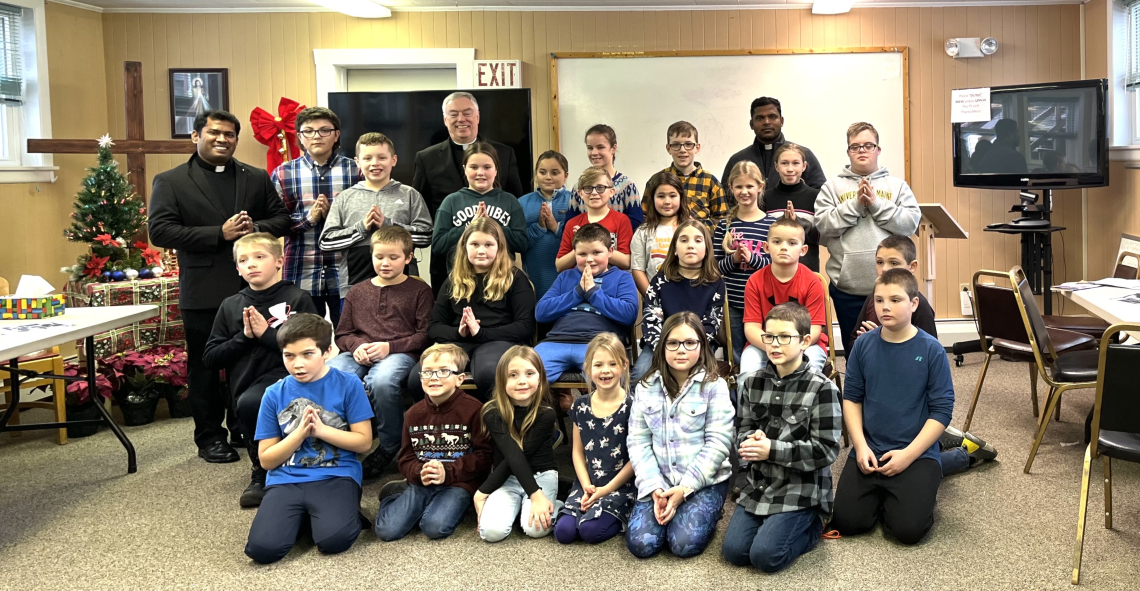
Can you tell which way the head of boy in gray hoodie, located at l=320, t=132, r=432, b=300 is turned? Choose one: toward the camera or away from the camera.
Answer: toward the camera

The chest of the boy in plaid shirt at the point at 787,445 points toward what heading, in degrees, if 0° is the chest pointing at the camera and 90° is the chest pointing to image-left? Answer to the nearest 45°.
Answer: approximately 45°

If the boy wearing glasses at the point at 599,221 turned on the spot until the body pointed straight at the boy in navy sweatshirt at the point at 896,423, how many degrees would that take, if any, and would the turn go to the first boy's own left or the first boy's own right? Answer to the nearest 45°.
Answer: approximately 45° to the first boy's own left

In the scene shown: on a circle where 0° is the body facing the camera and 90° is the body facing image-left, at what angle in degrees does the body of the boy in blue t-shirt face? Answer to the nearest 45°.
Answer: approximately 0°

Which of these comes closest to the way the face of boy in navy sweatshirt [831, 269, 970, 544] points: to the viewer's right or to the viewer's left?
to the viewer's left

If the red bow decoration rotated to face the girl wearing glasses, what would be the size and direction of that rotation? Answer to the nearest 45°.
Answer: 0° — it already faces them

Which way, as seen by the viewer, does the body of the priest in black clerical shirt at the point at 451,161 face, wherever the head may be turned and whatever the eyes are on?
toward the camera

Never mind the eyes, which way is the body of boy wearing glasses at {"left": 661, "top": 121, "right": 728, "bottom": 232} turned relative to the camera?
toward the camera

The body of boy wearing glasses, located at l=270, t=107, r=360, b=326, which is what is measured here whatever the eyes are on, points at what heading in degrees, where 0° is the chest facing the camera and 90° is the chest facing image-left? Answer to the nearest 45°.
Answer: approximately 0°

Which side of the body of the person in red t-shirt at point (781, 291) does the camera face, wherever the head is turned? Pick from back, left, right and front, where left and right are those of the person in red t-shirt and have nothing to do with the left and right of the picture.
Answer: front

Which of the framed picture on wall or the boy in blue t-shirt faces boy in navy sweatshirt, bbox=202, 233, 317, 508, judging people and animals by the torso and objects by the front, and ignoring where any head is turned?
the framed picture on wall

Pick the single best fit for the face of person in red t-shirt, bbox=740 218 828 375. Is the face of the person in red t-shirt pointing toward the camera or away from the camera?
toward the camera

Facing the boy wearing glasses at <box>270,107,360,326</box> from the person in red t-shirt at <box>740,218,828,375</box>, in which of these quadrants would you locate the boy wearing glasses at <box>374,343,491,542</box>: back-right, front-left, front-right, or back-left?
front-left

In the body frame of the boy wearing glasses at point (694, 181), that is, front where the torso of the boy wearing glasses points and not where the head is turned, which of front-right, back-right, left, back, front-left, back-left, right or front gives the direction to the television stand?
back-left

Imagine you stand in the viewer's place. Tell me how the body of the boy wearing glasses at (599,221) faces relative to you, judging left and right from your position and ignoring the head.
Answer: facing the viewer

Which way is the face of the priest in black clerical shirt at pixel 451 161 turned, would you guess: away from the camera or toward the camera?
toward the camera
